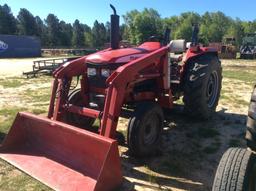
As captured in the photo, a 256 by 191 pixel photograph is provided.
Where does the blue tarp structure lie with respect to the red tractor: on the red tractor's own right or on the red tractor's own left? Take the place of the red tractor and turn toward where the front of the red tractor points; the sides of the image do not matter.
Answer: on the red tractor's own right

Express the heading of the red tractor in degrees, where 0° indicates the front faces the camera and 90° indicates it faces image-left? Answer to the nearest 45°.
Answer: approximately 45°

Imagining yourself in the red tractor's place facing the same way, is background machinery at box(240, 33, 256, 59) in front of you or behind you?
behind
